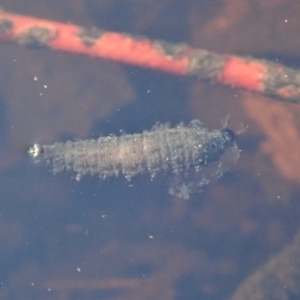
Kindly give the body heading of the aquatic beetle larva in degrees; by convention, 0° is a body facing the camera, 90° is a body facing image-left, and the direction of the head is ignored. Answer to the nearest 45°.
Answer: approximately 270°
